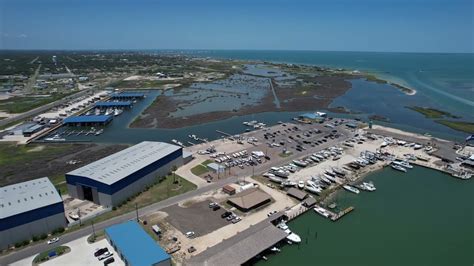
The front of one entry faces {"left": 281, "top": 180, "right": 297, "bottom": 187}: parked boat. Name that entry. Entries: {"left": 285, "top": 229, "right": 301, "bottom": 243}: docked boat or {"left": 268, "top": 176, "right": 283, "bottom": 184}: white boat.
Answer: the white boat

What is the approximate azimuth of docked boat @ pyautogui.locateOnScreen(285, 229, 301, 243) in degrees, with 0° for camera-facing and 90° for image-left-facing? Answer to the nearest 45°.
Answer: approximately 315°

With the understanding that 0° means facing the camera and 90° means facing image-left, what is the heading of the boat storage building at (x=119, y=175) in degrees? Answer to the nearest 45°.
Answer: approximately 45°

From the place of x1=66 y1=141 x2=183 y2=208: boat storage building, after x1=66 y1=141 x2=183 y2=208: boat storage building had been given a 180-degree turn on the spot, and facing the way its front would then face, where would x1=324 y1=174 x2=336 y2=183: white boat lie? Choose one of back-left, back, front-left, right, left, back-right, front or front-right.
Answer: front-right

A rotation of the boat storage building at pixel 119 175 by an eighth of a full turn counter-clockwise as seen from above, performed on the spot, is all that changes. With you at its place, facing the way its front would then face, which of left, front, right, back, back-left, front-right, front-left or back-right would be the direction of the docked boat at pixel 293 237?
front-left

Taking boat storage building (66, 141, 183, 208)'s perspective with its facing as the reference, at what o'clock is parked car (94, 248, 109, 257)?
The parked car is roughly at 11 o'clock from the boat storage building.

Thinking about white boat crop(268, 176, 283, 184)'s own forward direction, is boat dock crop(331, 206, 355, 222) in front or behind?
in front

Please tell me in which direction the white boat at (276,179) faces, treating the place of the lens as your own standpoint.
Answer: facing the viewer and to the right of the viewer

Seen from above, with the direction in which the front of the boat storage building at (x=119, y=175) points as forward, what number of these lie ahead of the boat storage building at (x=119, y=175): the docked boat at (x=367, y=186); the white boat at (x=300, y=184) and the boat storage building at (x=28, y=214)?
1

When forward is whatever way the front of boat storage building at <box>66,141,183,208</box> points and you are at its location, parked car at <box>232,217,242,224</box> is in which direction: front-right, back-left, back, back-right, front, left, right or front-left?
left

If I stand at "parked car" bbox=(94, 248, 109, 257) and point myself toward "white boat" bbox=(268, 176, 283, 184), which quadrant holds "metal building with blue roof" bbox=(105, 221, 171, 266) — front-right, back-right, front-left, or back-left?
front-right

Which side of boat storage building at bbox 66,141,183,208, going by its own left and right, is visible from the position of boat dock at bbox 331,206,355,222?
left

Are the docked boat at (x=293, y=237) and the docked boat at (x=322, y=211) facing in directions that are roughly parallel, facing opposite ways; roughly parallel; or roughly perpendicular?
roughly parallel

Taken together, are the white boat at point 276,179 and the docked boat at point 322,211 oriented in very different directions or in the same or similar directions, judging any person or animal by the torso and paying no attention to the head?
same or similar directions
